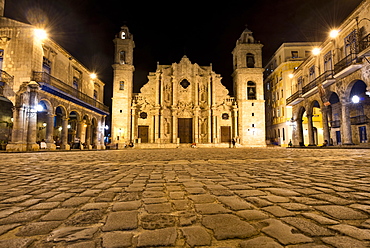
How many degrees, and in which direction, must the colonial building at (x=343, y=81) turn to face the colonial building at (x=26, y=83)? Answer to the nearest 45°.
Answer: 0° — it already faces it

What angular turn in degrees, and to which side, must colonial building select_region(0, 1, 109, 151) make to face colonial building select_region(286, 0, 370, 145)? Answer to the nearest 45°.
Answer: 0° — it already faces it

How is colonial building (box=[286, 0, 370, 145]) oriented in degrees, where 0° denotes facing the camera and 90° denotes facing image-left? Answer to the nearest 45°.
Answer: approximately 45°

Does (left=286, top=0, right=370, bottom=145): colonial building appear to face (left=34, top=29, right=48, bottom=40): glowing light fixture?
yes

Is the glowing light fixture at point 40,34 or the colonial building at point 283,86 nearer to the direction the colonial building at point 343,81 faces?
the glowing light fixture

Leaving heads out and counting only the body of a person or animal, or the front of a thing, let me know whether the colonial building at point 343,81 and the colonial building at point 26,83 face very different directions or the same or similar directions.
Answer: very different directions

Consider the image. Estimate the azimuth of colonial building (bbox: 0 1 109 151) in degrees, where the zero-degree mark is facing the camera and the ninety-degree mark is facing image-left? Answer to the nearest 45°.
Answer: approximately 315°

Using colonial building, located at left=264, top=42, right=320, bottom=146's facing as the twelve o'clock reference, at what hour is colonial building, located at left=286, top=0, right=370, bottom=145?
colonial building, located at left=286, top=0, right=370, bottom=145 is roughly at 10 o'clock from colonial building, located at left=264, top=42, right=320, bottom=146.
